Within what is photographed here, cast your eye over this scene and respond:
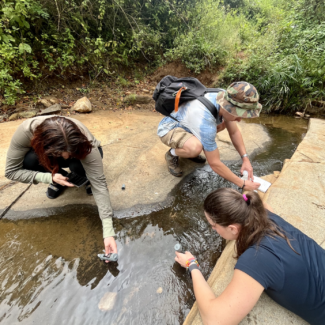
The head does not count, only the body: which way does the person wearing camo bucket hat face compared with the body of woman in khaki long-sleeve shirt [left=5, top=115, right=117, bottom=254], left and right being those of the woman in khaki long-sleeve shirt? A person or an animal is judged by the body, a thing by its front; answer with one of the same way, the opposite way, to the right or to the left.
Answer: to the left

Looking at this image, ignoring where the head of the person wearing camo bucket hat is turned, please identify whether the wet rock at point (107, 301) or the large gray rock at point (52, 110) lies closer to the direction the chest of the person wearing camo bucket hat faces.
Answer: the wet rock

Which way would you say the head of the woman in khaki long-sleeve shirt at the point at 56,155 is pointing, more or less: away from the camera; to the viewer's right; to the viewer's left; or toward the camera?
toward the camera

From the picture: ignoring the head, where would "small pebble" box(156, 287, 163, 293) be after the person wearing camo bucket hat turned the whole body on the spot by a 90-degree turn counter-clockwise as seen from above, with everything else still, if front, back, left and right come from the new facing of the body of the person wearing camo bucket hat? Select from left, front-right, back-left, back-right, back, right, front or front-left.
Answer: back-right

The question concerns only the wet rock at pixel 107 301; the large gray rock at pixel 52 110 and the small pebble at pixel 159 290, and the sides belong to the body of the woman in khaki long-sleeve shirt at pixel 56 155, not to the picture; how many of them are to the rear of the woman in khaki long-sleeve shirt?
1

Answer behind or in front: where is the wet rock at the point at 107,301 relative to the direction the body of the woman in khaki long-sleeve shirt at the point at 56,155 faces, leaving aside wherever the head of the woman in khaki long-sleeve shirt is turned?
in front

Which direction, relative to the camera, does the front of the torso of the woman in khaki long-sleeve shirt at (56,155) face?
toward the camera

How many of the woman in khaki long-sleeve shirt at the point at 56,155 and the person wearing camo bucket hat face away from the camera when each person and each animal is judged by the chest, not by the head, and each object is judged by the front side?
0

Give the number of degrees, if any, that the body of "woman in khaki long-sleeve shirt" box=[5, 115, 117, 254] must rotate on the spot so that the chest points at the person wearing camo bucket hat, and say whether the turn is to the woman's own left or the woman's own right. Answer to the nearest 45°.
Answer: approximately 90° to the woman's own left

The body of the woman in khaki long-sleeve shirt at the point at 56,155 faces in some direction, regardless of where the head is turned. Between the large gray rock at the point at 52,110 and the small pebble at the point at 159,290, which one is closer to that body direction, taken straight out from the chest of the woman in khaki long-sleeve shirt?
the small pebble

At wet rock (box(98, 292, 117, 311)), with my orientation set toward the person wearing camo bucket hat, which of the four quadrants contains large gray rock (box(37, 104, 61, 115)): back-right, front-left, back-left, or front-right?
front-left

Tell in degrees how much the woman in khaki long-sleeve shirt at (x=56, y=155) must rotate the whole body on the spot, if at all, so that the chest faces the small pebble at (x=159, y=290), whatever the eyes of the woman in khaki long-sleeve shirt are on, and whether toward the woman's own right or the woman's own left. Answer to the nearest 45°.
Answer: approximately 45° to the woman's own left

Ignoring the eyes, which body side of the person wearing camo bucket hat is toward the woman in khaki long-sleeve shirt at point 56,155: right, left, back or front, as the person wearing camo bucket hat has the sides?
right

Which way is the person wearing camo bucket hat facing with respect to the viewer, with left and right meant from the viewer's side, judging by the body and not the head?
facing the viewer and to the right of the viewer

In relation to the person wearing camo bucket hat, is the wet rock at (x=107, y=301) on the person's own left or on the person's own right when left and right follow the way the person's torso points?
on the person's own right

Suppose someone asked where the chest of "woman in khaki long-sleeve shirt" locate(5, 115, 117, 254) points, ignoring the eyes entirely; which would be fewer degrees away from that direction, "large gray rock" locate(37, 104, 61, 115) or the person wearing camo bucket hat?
the person wearing camo bucket hat
